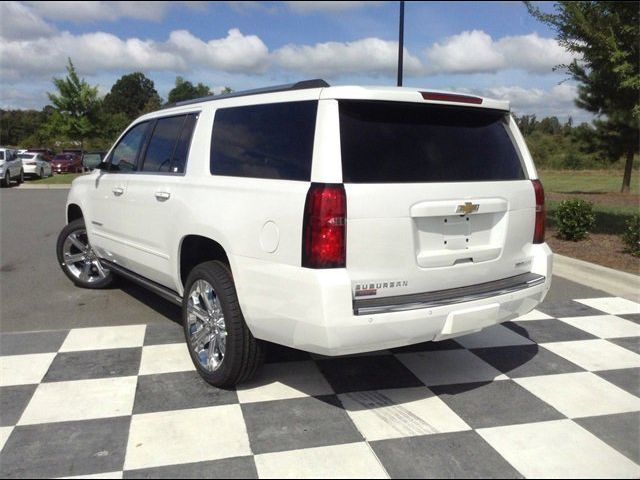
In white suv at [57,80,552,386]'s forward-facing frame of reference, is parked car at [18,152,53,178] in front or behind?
in front

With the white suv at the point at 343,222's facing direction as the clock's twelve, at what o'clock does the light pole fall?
The light pole is roughly at 2 o'clock from the white suv.

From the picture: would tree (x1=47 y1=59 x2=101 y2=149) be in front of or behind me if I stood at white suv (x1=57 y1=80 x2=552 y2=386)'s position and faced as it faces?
in front

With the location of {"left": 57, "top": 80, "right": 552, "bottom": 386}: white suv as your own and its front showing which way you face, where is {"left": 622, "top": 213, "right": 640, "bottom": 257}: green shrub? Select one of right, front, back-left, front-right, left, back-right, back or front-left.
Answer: right

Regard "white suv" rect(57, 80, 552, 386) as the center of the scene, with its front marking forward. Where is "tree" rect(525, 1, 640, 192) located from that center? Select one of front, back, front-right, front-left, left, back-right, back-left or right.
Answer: right

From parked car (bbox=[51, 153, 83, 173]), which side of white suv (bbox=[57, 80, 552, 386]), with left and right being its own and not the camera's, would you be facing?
front

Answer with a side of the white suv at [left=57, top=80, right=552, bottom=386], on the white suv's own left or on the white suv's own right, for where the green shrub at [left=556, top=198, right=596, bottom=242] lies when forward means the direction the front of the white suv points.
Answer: on the white suv's own right

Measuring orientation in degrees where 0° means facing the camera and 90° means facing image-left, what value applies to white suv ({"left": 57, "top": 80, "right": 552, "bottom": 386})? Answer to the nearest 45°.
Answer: approximately 135°

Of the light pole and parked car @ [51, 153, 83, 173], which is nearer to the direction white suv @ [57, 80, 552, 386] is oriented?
the parked car

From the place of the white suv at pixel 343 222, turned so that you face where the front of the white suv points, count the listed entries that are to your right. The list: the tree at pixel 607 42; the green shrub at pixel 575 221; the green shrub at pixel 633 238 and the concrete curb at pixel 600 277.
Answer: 4

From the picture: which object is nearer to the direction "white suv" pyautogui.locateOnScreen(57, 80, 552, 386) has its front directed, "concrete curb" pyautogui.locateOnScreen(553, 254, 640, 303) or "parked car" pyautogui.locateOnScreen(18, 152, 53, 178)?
the parked car

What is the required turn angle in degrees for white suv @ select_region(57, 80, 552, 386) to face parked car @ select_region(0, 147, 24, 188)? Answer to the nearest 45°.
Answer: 0° — it already faces it
